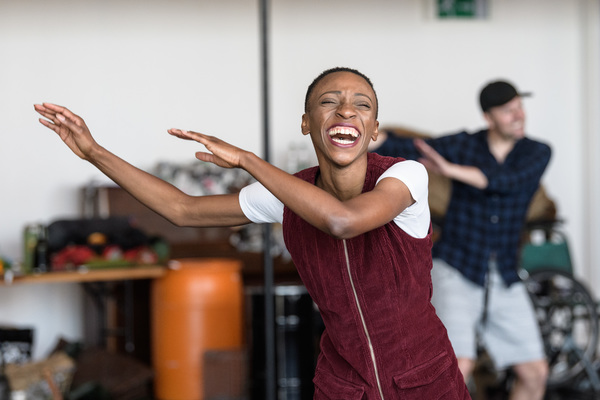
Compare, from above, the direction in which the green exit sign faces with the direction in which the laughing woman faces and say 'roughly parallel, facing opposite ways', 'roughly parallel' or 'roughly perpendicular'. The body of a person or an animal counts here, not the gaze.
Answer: roughly parallel

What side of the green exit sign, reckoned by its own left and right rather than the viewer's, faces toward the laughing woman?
front

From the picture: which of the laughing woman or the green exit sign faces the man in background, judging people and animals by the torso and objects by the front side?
the green exit sign

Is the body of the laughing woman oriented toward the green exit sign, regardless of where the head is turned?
no

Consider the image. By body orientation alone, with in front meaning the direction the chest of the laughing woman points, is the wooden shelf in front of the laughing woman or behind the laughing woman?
behind

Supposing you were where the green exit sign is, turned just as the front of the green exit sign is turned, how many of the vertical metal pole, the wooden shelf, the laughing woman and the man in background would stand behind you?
0

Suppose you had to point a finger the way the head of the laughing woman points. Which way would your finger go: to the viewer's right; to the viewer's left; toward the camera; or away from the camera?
toward the camera

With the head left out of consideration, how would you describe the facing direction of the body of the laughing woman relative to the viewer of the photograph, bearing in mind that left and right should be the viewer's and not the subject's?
facing the viewer

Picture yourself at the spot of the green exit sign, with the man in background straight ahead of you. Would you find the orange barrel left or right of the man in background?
right

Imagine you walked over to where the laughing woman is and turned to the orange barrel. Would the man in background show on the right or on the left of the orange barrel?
right

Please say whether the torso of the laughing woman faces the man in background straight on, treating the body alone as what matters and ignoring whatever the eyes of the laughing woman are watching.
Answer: no

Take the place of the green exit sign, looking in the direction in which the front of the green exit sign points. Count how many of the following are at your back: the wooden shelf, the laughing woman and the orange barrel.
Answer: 0

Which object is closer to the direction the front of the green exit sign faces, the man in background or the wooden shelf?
the man in background

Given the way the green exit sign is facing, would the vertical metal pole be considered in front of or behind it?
in front

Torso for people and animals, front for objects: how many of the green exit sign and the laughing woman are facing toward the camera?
2
